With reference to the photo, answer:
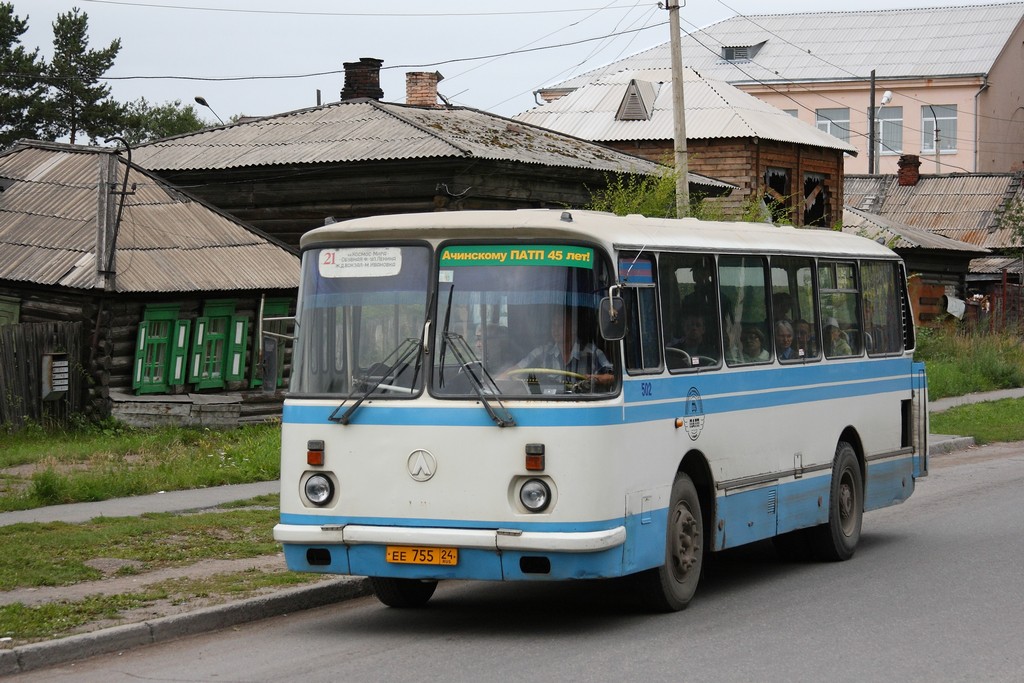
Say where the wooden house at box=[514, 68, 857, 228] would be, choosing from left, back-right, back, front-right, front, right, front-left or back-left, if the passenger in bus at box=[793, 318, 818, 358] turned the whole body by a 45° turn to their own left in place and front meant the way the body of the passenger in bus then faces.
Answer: back

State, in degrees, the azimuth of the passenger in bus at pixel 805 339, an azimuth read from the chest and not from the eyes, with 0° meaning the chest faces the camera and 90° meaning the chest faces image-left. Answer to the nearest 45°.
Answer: approximately 45°

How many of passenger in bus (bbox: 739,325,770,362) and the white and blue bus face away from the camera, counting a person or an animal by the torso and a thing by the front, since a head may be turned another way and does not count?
0

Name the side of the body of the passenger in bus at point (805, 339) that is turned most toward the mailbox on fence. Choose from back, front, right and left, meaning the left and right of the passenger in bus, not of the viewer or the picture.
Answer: right

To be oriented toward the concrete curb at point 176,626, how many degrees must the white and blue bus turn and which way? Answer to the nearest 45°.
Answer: approximately 45° to its right

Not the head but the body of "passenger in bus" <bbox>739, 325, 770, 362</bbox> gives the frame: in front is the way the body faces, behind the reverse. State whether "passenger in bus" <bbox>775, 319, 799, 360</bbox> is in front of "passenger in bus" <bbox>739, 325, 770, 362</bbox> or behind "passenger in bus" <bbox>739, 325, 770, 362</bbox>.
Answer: behind

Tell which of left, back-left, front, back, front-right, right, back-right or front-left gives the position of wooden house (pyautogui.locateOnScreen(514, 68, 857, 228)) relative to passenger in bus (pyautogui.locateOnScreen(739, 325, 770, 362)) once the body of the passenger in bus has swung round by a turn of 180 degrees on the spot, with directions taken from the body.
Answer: front-left
